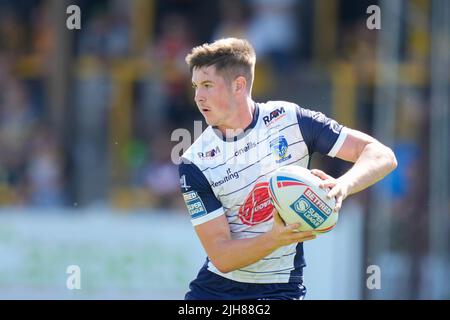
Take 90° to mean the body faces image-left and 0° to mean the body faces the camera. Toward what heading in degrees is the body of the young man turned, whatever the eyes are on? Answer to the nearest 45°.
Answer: approximately 0°
